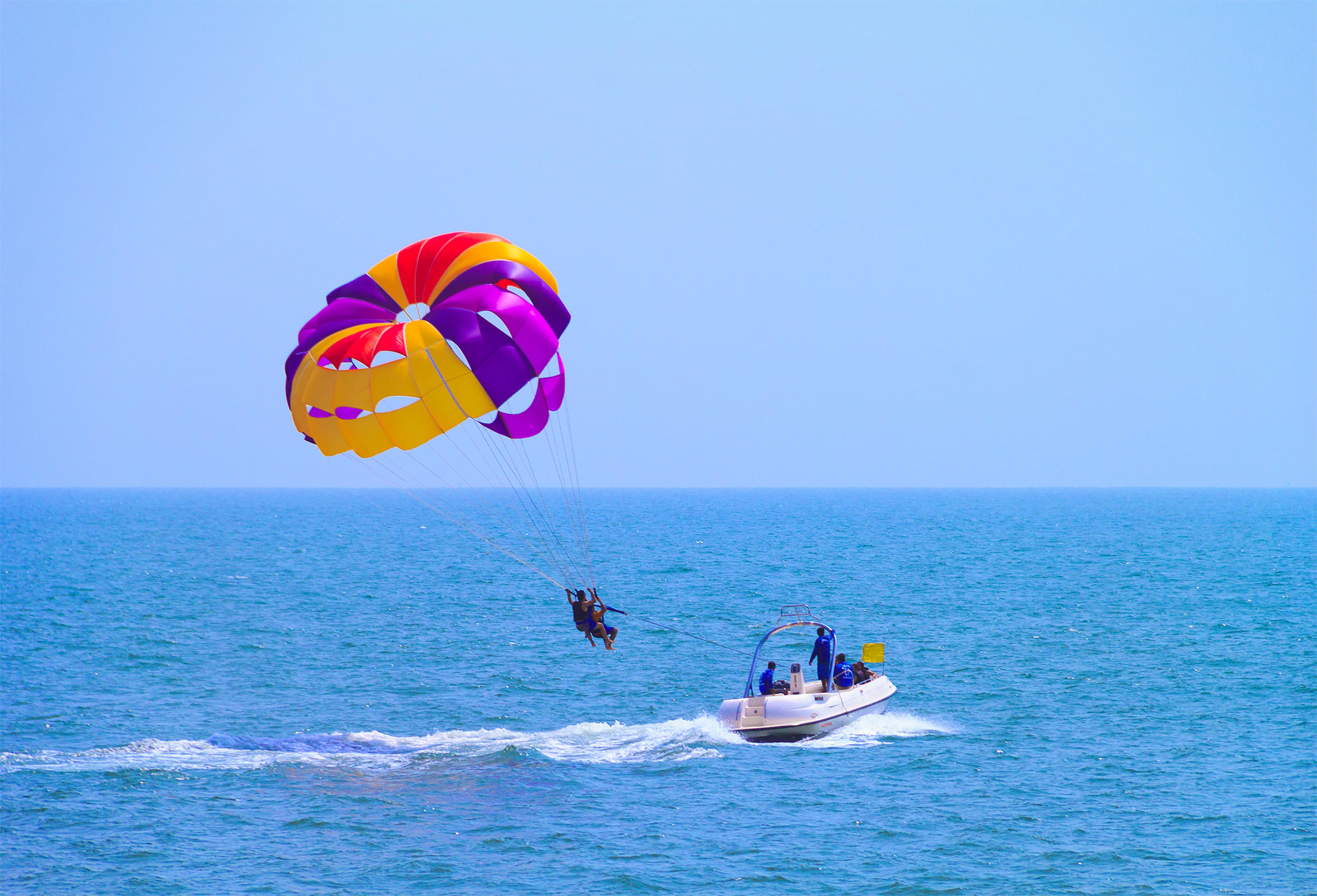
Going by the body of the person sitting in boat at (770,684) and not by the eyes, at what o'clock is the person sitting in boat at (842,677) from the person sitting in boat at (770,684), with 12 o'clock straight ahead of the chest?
the person sitting in boat at (842,677) is roughly at 11 o'clock from the person sitting in boat at (770,684).

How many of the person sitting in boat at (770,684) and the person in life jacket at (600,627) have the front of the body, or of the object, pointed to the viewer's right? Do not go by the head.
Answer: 2

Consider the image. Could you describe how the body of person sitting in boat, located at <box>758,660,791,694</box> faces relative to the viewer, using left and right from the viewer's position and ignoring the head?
facing to the right of the viewer

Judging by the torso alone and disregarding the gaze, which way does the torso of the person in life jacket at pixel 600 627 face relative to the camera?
to the viewer's right
